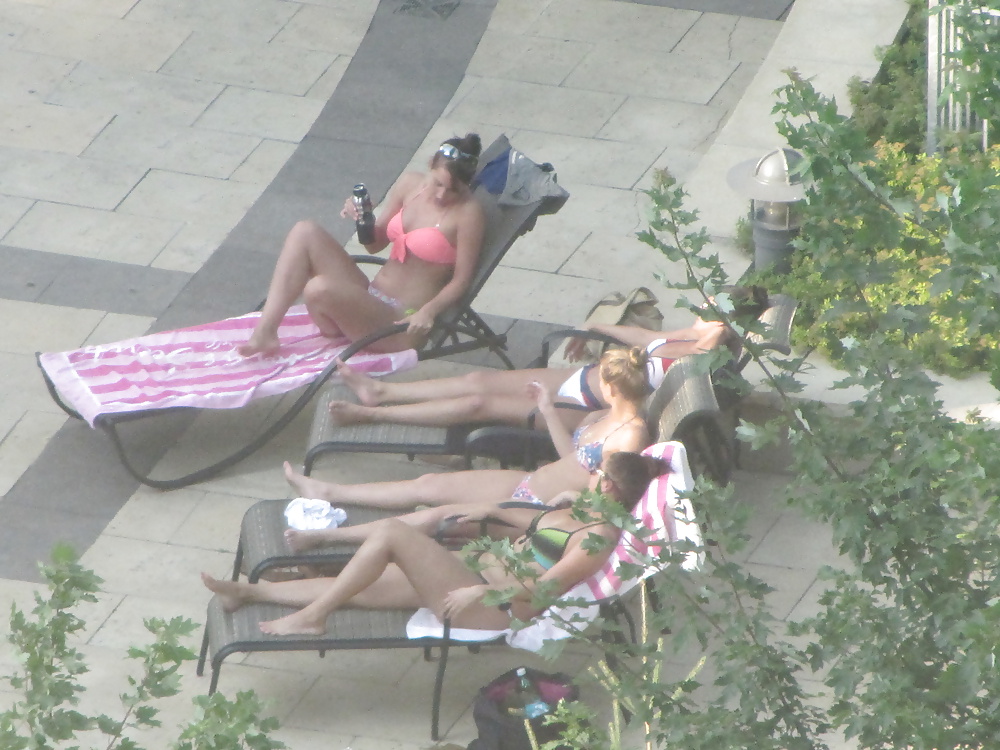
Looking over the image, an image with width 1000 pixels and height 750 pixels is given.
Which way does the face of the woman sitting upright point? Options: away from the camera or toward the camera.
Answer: toward the camera

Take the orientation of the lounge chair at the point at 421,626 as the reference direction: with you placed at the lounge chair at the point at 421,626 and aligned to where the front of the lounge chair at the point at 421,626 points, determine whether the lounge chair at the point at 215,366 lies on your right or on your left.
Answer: on your right

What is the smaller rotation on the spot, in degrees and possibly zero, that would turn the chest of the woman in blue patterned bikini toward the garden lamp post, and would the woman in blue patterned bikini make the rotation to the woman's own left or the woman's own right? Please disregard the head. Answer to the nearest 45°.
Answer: approximately 135° to the woman's own right

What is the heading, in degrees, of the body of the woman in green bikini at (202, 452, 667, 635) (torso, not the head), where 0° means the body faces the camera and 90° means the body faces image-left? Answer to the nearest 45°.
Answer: approximately 90°

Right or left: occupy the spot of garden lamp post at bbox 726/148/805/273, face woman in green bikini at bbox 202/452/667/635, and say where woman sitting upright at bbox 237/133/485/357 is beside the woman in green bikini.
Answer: right

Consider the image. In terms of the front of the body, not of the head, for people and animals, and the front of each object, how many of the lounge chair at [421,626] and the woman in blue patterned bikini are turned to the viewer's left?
2

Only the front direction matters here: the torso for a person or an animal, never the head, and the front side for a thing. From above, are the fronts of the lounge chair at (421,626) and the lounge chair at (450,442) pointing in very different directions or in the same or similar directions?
same or similar directions

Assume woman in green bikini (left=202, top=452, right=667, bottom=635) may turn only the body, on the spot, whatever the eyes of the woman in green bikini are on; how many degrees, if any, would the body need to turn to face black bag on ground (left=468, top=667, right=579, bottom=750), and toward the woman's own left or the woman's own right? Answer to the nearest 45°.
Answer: approximately 135° to the woman's own left

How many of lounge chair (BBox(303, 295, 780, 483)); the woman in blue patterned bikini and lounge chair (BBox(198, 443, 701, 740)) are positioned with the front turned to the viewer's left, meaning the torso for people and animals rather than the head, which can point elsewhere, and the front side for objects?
3

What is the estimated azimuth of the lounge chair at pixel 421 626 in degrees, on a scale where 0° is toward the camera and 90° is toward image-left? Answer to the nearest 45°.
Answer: approximately 90°

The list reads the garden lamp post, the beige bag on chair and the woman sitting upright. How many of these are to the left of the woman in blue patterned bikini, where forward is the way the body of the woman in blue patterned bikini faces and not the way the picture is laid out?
0

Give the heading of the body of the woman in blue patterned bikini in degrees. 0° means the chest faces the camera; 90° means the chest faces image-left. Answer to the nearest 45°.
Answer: approximately 90°

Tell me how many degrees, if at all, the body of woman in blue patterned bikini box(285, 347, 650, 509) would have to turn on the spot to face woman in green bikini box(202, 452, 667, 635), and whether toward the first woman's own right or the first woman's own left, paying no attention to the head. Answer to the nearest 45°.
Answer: approximately 45° to the first woman's own left

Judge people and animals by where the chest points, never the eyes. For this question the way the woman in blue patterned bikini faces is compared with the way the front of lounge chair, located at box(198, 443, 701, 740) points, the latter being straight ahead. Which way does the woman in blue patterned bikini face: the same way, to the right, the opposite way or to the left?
the same way

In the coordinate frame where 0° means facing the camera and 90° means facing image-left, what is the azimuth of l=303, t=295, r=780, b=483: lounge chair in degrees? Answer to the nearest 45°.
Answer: approximately 90°

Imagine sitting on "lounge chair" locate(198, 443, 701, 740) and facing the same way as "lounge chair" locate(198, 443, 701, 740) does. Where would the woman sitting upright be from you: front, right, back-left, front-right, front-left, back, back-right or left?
right
